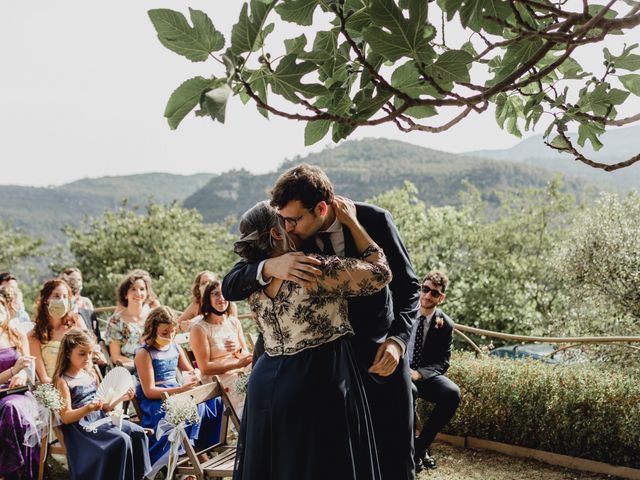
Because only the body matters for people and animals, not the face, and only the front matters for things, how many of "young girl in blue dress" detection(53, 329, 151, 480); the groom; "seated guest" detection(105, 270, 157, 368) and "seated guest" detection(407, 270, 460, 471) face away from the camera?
0

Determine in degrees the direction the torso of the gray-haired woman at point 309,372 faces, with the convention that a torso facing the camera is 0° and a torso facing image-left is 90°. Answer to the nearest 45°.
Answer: approximately 225°

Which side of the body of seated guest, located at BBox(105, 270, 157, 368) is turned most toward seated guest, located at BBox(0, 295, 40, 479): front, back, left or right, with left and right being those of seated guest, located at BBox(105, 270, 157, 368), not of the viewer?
right

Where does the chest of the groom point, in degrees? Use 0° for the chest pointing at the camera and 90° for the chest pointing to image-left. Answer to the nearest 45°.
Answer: approximately 45°

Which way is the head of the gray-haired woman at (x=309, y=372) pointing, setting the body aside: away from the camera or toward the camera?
away from the camera

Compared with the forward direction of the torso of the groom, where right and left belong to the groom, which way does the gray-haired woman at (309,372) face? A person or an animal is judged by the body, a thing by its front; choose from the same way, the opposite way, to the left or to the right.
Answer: the opposite way

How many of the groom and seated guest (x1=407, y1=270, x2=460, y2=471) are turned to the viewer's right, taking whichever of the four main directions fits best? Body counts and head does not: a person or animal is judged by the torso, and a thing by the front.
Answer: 0

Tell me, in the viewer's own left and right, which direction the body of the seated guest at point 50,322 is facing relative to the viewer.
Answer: facing the viewer and to the right of the viewer

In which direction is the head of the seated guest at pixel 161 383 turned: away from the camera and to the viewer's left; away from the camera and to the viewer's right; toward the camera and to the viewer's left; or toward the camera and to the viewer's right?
toward the camera and to the viewer's right

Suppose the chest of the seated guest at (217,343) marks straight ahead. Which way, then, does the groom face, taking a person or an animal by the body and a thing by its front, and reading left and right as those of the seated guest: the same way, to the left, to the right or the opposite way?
to the right

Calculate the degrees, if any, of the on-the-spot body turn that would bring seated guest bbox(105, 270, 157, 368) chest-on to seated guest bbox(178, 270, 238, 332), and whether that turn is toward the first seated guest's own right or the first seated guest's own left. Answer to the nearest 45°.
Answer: approximately 45° to the first seated guest's own left

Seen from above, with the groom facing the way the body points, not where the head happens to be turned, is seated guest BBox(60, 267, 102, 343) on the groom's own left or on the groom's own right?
on the groom's own right

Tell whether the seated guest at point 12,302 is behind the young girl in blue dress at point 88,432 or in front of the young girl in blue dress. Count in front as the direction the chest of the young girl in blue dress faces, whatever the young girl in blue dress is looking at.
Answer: behind

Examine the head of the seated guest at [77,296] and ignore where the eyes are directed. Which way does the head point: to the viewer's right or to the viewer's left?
to the viewer's right

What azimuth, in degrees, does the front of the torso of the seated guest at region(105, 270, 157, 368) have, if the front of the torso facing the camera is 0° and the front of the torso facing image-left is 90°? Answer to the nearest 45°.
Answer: approximately 315°
